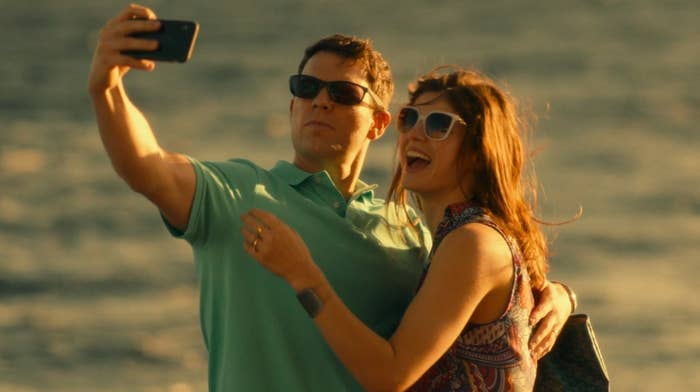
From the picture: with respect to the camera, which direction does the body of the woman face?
to the viewer's left

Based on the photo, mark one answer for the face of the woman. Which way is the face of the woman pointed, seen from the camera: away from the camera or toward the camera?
toward the camera

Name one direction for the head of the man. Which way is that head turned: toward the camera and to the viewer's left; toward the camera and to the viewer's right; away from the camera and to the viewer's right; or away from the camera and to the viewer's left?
toward the camera and to the viewer's left
